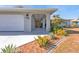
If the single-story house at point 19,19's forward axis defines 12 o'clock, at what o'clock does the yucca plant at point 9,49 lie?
The yucca plant is roughly at 12 o'clock from the single-story house.

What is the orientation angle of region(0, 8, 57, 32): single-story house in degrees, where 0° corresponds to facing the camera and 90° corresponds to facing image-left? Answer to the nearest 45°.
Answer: approximately 0°
